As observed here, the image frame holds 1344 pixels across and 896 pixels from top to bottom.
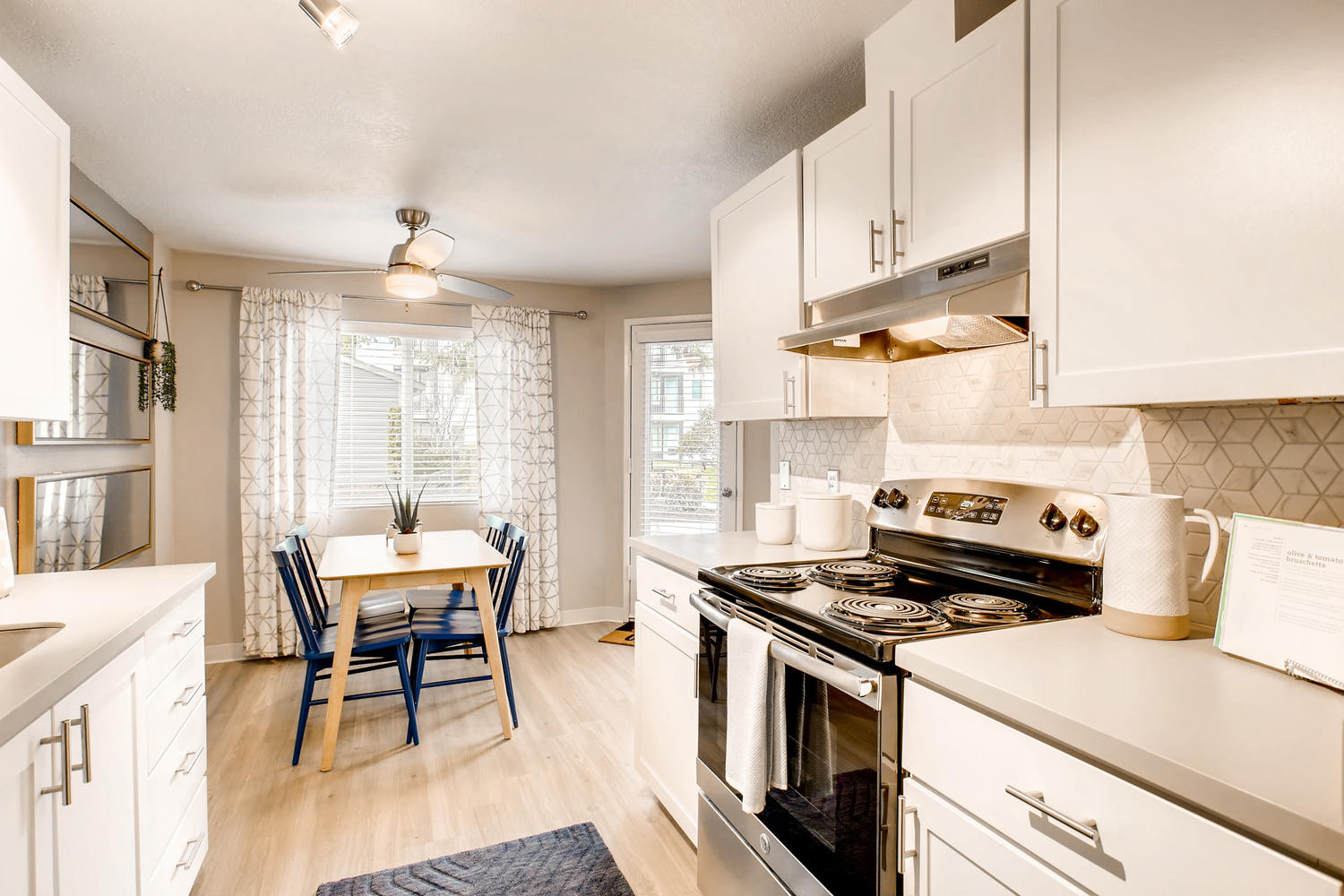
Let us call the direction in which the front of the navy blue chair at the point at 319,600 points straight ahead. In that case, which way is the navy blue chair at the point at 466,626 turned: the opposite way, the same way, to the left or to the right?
the opposite way

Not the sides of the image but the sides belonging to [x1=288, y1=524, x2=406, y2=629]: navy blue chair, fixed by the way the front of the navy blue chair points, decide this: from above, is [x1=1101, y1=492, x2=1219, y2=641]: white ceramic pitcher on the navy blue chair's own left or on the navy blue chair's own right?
on the navy blue chair's own right

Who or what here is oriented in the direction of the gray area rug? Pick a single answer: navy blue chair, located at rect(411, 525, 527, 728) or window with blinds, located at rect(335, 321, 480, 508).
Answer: the window with blinds

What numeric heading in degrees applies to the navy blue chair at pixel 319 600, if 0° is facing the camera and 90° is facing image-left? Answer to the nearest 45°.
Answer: approximately 270°

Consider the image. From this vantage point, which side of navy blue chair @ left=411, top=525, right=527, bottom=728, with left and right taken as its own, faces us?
left

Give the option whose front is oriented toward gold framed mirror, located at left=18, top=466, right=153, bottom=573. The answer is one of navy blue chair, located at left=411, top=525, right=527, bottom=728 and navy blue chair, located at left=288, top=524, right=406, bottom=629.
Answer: navy blue chair, located at left=411, top=525, right=527, bottom=728

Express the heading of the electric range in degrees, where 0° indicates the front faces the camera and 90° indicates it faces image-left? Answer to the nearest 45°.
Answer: approximately 45°

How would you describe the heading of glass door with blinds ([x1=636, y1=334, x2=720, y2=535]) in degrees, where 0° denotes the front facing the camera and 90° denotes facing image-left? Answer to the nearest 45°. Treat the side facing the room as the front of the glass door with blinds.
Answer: approximately 0°
